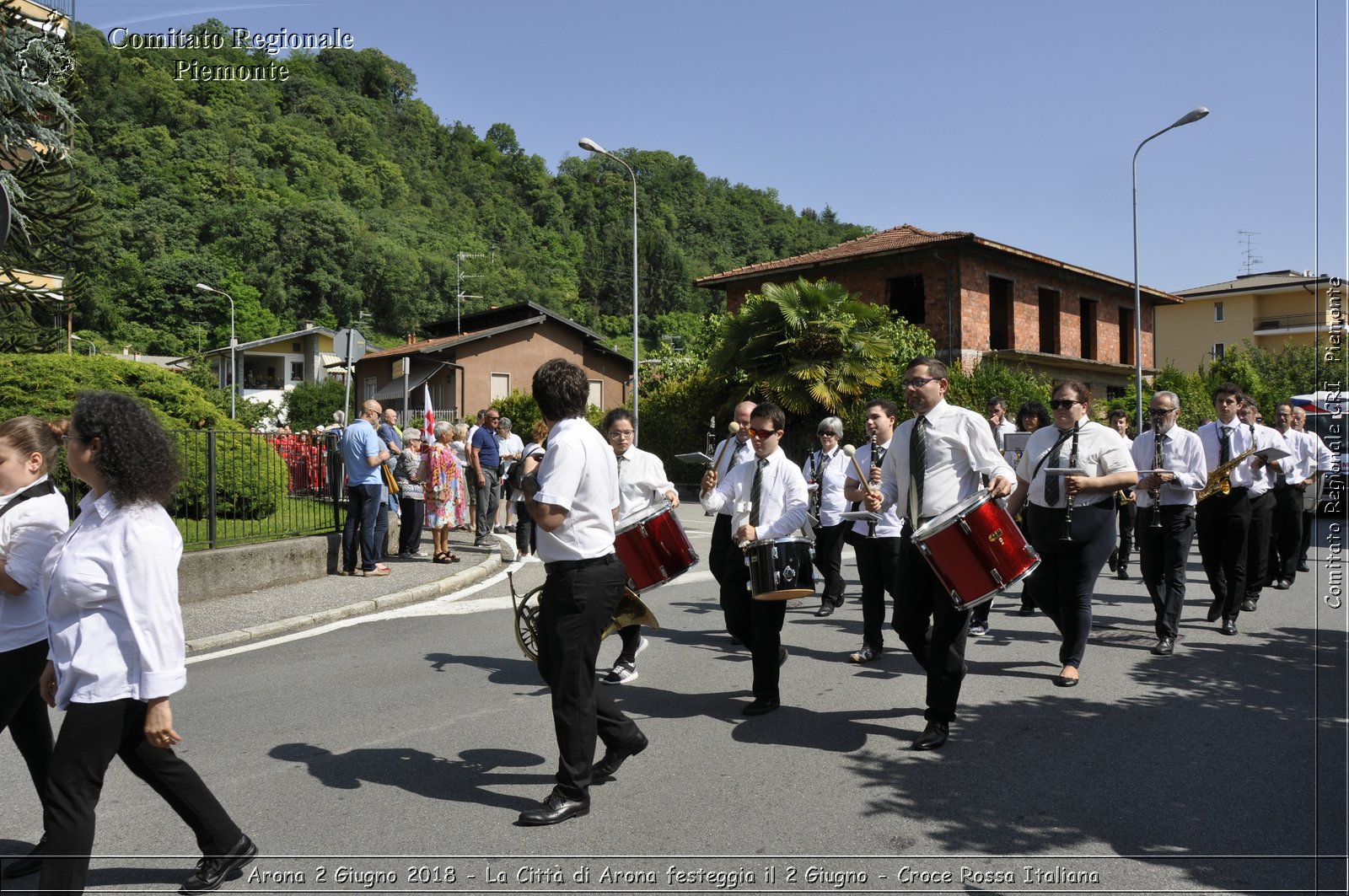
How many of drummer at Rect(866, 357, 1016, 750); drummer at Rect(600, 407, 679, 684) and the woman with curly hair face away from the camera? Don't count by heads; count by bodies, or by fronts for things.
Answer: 0

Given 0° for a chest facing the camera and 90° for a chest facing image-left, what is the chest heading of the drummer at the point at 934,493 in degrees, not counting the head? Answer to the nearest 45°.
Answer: approximately 45°

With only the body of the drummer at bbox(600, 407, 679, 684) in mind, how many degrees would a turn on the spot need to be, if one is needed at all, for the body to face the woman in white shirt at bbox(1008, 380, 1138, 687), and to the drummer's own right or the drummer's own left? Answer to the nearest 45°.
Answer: approximately 135° to the drummer's own left

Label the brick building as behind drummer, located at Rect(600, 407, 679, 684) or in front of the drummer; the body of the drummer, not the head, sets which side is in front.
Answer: behind

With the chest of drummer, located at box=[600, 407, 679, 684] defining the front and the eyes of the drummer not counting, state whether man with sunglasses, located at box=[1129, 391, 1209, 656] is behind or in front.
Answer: behind

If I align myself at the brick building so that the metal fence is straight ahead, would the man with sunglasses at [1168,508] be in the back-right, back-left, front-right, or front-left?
front-left

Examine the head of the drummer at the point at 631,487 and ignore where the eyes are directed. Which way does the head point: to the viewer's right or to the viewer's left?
to the viewer's left

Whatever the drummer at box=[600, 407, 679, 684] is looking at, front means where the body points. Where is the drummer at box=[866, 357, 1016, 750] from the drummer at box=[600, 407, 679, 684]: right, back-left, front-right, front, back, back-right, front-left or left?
left

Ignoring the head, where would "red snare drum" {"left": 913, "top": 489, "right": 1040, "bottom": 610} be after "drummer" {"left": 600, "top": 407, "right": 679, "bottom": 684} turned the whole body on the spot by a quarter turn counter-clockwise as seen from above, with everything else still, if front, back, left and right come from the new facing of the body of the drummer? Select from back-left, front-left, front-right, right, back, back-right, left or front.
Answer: front

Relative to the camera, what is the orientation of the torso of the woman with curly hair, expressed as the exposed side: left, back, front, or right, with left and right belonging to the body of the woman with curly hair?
left
